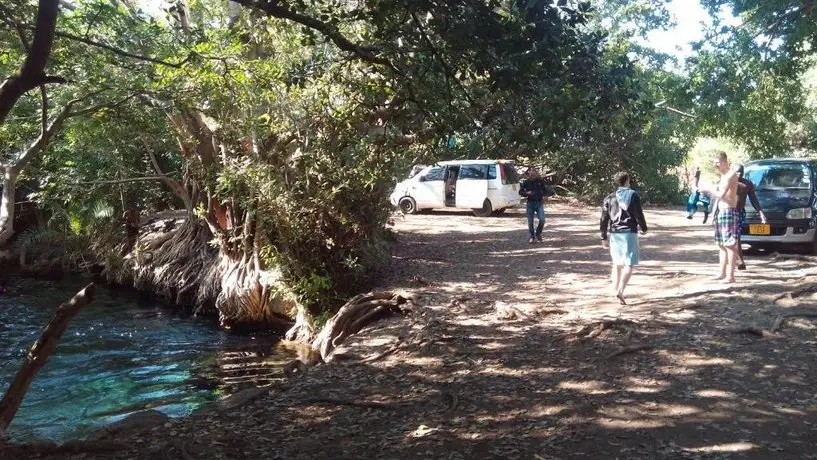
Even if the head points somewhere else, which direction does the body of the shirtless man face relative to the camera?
to the viewer's left

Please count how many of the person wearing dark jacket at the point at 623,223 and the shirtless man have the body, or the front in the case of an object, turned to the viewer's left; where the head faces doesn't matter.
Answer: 1

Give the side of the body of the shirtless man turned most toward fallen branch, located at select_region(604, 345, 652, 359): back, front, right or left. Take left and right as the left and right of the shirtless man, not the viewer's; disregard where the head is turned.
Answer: left

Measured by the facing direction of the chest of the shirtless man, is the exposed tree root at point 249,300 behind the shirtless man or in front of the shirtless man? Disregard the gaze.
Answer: in front

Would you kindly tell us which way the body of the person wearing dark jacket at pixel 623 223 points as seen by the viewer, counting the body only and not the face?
away from the camera

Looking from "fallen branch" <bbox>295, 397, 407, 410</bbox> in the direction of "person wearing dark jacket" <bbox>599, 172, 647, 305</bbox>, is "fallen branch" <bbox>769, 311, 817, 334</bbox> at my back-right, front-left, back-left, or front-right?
front-right

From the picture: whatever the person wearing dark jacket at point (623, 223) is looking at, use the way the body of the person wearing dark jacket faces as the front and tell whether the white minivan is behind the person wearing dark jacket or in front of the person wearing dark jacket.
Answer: in front

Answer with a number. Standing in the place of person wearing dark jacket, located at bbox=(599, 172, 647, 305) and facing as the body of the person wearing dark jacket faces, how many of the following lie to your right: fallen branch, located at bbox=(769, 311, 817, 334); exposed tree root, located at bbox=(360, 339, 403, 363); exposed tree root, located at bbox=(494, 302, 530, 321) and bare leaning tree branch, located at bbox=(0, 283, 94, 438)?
1

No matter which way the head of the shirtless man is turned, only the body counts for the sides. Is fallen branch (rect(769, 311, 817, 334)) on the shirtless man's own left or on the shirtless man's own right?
on the shirtless man's own left

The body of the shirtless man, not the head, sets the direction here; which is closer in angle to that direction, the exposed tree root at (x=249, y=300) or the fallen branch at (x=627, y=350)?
the exposed tree root

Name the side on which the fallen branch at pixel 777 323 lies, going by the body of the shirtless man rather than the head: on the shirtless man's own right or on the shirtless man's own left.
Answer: on the shirtless man's own left

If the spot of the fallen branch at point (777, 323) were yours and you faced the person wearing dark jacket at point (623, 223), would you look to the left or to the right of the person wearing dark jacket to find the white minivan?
right

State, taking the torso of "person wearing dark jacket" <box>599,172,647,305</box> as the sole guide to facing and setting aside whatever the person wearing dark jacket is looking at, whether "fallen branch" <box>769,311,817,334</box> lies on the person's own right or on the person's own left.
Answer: on the person's own right

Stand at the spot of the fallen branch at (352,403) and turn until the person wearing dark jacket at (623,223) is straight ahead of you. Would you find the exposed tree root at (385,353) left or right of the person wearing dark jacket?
left
